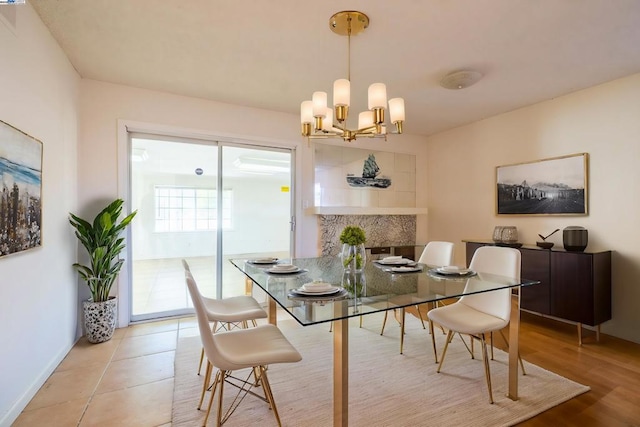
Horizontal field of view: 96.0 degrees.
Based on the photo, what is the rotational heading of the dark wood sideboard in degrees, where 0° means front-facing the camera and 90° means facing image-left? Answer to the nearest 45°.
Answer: approximately 45°

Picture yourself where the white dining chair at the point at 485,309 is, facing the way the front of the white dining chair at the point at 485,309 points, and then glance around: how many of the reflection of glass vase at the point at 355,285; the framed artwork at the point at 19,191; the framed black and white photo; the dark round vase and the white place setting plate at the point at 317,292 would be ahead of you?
3

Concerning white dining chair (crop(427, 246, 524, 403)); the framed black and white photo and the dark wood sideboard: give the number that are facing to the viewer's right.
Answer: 0

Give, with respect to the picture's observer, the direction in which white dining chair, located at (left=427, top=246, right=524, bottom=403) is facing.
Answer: facing the viewer and to the left of the viewer

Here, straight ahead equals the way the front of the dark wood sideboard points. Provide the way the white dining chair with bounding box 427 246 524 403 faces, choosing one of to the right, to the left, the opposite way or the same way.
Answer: the same way

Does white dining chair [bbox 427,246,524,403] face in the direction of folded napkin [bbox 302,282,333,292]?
yes

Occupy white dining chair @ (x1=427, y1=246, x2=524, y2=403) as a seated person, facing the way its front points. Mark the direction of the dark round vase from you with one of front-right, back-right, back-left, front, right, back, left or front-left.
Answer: back

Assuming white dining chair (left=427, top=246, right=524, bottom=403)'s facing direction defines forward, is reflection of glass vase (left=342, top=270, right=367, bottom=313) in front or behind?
in front

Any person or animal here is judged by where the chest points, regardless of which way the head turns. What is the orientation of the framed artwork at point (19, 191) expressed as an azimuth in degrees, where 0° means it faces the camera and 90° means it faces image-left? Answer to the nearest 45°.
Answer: approximately 270°

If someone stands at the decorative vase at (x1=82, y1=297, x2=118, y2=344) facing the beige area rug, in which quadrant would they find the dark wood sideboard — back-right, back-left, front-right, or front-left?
front-left

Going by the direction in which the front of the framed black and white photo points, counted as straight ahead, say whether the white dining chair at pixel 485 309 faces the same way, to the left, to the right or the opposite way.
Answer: the same way

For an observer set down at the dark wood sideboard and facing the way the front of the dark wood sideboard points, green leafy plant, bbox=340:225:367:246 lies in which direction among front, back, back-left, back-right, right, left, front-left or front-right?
front

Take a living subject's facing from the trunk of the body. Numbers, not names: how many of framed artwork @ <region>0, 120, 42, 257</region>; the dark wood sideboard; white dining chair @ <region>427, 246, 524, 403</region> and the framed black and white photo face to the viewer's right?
1
